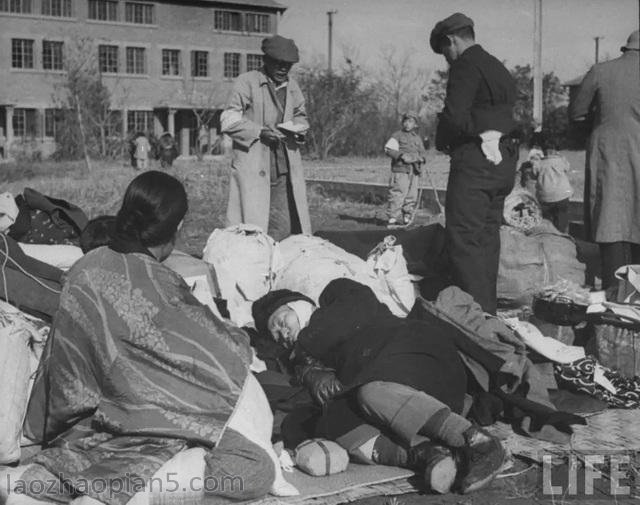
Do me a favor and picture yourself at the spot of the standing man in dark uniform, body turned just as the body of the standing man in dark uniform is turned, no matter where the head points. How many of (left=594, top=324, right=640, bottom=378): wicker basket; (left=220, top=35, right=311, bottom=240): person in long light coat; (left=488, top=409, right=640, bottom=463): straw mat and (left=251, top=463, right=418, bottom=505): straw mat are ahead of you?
1

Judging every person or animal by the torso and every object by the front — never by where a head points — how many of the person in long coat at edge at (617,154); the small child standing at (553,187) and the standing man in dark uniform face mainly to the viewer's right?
0

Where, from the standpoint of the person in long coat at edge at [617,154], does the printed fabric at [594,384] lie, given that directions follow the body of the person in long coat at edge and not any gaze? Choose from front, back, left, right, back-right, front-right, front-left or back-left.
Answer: back

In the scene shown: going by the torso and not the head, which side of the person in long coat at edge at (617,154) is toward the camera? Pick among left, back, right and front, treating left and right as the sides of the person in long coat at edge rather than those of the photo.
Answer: back

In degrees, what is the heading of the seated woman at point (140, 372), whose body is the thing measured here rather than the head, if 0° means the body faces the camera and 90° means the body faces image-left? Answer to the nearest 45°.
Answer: approximately 225°

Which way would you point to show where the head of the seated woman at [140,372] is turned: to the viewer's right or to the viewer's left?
to the viewer's right

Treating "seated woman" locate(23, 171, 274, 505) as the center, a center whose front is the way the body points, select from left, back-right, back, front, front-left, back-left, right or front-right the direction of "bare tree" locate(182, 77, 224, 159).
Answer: front-left

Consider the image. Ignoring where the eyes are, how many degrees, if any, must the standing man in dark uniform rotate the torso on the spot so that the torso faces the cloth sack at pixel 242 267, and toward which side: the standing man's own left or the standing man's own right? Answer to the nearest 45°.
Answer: approximately 45° to the standing man's own left

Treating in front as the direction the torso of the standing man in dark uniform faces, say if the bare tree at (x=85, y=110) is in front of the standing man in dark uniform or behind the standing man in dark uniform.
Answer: in front

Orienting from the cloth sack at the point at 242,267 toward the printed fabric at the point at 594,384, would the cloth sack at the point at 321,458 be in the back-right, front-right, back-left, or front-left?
front-right

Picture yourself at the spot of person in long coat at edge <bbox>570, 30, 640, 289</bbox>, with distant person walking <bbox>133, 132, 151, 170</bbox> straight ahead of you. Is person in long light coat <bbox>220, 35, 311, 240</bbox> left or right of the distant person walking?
left

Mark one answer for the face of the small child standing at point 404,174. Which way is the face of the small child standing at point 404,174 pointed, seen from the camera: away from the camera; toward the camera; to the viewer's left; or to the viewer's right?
toward the camera

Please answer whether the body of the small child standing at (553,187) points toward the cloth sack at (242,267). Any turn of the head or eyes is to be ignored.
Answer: no

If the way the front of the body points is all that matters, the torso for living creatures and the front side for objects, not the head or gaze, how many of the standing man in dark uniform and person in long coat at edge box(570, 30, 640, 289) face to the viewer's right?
0

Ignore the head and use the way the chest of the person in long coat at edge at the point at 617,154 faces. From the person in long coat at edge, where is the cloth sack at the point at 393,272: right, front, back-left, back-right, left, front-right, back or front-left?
back-left
